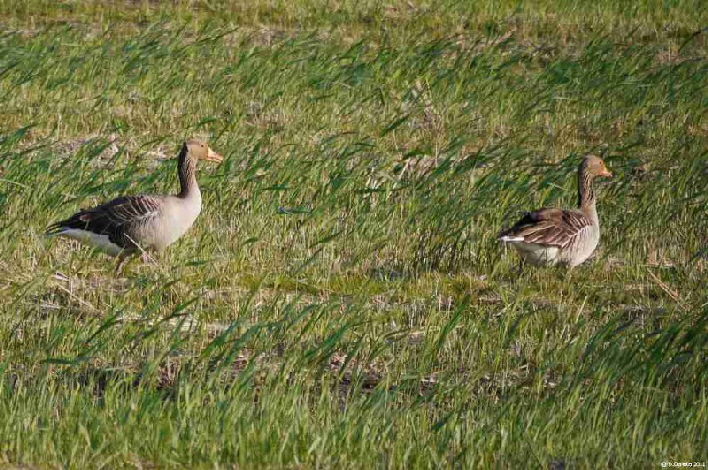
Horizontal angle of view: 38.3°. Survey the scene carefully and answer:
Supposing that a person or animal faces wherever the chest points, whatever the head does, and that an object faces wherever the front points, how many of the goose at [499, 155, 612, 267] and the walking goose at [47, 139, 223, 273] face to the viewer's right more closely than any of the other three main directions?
2

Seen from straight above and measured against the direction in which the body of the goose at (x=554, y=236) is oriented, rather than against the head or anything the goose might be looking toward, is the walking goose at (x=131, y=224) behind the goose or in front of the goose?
behind

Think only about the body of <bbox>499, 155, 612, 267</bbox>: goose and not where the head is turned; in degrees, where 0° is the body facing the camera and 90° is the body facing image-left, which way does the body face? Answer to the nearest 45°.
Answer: approximately 270°

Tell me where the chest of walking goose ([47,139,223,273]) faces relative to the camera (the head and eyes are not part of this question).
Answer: to the viewer's right

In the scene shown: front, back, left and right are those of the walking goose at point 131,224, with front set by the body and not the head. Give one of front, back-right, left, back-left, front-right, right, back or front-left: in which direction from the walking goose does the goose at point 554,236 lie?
front

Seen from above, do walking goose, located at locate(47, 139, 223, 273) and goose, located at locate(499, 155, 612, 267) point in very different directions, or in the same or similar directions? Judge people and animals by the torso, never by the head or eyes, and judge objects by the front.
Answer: same or similar directions
